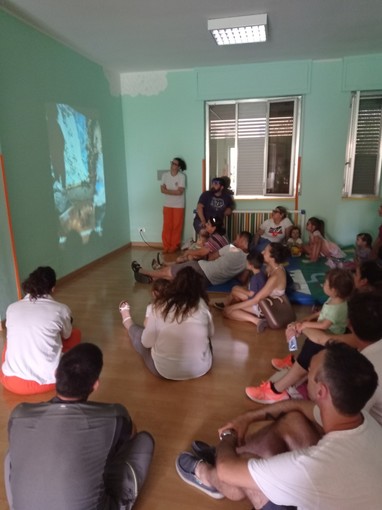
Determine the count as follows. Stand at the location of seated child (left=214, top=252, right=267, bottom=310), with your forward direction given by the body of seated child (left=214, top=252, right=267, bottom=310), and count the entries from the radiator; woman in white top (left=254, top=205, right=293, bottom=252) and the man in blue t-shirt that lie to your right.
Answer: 3

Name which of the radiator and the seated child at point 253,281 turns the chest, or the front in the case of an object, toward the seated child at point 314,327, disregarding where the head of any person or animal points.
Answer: the radiator

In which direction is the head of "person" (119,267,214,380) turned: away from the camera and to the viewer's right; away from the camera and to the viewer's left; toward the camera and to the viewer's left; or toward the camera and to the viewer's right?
away from the camera and to the viewer's left

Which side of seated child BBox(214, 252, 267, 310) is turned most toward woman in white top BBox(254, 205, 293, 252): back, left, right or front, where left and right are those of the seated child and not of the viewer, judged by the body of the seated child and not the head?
right

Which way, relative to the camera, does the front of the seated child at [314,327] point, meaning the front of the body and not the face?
to the viewer's left

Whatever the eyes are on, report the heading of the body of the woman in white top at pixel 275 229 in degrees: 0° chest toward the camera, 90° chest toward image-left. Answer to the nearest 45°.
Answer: approximately 45°

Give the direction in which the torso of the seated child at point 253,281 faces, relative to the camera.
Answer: to the viewer's left

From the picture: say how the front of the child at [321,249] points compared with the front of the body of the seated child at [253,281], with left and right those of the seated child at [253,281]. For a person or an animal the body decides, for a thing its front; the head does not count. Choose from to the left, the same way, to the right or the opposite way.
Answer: the same way

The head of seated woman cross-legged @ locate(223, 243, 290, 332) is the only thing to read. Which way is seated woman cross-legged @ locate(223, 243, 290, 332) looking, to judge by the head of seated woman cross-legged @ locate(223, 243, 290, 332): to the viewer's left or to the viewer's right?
to the viewer's left

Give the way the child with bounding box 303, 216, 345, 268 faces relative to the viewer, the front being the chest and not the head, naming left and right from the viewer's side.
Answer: facing to the left of the viewer

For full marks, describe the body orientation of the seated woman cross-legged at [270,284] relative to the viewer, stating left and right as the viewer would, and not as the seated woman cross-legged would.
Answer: facing to the left of the viewer

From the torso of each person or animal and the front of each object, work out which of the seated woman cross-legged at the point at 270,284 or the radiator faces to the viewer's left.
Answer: the seated woman cross-legged

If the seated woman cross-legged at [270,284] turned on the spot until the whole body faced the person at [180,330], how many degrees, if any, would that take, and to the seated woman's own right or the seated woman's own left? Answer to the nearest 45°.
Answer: approximately 45° to the seated woman's own left

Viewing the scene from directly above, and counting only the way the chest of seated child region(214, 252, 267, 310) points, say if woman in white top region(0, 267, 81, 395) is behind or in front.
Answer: in front

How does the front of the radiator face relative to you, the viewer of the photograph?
facing the viewer
